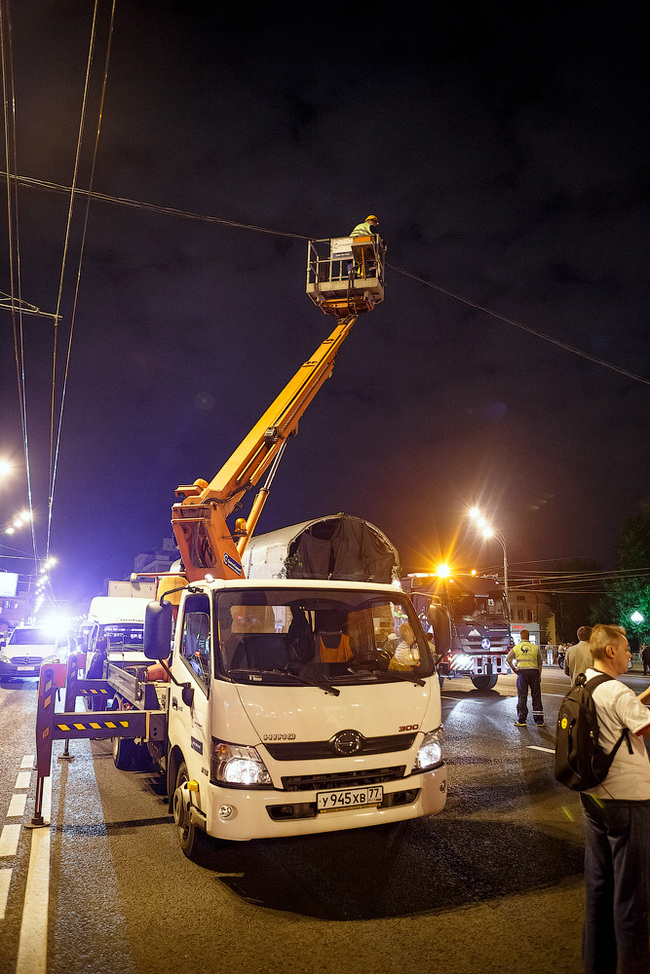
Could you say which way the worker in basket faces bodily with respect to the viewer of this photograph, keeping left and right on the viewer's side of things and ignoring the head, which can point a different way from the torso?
facing to the right of the viewer

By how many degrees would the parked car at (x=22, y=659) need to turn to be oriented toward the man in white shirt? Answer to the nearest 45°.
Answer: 0° — it already faces them

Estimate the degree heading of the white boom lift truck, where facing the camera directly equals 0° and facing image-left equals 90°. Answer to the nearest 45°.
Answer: approximately 315°

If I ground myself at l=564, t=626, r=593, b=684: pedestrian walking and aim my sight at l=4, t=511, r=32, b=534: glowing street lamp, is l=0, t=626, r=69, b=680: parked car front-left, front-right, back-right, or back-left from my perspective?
front-left

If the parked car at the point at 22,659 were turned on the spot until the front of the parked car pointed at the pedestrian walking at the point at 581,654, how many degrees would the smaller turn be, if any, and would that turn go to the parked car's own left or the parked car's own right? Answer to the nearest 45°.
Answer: approximately 45° to the parked car's own left

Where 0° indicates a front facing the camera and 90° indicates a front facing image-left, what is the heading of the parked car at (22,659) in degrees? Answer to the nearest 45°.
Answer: approximately 0°
